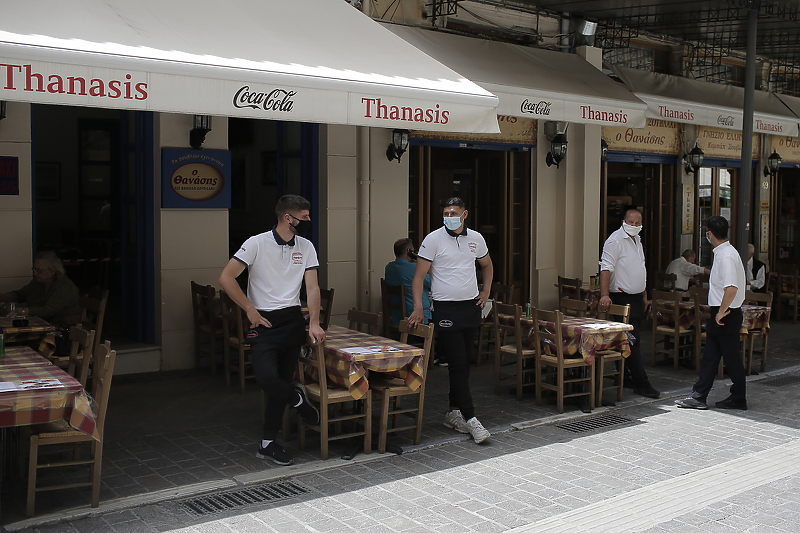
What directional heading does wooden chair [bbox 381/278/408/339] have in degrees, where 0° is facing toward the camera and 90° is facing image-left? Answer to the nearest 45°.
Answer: approximately 225°

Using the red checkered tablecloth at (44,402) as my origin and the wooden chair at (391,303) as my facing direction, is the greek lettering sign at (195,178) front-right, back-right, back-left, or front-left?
front-left

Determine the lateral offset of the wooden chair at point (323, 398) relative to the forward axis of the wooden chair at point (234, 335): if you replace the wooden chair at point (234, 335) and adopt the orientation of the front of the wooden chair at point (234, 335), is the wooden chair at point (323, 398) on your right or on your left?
on your right

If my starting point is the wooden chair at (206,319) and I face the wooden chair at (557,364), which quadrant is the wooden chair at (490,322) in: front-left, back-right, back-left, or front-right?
front-left

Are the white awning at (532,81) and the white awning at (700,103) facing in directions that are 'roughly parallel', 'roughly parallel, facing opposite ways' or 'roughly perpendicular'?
roughly parallel

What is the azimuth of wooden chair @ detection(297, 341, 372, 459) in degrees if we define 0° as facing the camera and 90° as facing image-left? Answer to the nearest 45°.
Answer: approximately 225°

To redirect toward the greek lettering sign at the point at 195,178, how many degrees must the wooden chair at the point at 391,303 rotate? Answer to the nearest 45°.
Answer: approximately 135° to its left

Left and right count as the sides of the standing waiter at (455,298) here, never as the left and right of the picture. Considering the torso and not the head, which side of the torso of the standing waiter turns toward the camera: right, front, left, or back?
front

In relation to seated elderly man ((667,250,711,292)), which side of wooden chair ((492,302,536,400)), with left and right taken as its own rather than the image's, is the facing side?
front

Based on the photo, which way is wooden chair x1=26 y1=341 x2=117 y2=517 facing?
to the viewer's left

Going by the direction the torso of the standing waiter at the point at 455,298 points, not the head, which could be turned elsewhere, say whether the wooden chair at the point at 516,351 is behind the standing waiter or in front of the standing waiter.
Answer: behind

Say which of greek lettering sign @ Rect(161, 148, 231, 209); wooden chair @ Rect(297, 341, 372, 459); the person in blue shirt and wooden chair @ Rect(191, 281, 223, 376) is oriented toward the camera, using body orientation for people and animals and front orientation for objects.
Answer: the greek lettering sign
